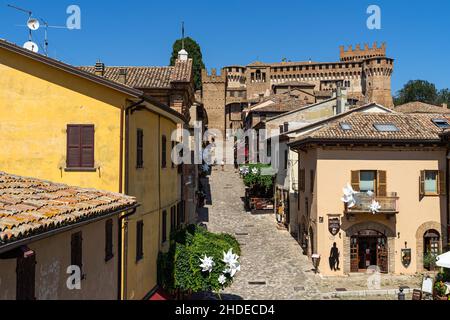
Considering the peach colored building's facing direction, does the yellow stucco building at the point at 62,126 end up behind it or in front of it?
in front

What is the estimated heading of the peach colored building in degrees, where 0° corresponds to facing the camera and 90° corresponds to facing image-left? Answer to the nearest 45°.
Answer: approximately 0°

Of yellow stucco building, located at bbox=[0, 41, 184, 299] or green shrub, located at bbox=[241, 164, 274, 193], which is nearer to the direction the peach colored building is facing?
the yellow stucco building

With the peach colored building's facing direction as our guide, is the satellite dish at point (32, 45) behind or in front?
in front

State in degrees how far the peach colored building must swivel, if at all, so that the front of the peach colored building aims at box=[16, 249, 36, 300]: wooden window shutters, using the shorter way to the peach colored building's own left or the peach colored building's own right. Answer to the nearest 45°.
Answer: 0° — it already faces it

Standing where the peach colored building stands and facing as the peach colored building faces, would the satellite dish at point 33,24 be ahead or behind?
ahead

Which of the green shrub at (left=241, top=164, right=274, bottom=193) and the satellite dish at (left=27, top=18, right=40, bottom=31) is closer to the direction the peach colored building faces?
the satellite dish

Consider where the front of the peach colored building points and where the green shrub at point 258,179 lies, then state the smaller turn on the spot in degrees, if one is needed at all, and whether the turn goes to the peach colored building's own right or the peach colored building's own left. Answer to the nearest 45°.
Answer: approximately 135° to the peach colored building's own right
